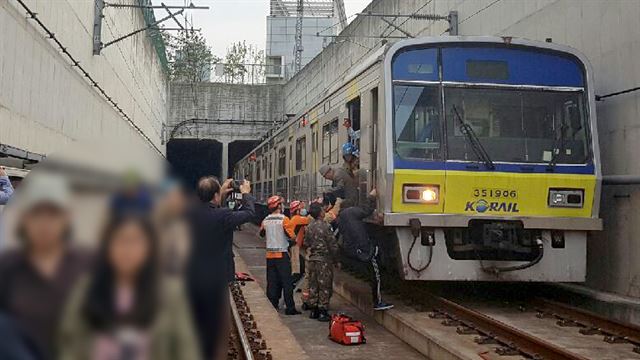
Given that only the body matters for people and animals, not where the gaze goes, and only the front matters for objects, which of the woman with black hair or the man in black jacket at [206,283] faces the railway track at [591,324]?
the man in black jacket

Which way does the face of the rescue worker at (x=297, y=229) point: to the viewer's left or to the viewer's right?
to the viewer's right

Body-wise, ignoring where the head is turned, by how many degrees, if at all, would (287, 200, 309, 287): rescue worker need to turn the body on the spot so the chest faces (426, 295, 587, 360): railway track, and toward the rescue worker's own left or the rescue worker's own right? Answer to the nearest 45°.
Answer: approximately 45° to the rescue worker's own right

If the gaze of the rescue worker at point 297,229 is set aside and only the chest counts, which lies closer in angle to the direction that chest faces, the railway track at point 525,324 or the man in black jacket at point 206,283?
the railway track

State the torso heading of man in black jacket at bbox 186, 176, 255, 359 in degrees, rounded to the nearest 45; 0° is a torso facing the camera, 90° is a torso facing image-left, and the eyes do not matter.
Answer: approximately 225°

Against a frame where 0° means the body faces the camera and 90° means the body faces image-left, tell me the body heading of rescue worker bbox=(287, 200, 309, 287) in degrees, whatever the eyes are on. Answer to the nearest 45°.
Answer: approximately 270°

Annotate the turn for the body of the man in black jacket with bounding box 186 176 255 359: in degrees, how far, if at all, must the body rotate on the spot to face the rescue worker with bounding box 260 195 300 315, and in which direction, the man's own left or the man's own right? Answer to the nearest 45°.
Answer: approximately 45° to the man's own left
